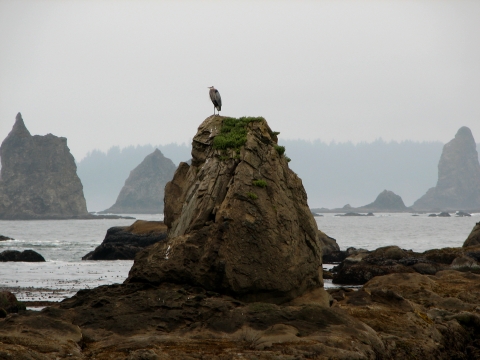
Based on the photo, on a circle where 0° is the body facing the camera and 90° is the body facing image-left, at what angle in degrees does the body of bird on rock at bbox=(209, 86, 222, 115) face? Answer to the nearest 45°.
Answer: approximately 90°

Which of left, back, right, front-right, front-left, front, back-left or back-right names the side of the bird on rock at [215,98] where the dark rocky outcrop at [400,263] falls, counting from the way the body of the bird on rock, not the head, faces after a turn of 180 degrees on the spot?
front-left

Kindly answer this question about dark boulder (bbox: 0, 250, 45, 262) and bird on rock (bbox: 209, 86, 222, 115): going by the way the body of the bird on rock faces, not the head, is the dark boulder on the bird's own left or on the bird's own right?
on the bird's own right

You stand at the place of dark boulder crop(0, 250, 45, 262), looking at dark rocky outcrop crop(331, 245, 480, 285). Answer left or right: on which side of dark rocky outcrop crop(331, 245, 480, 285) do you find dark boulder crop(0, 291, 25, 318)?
right
